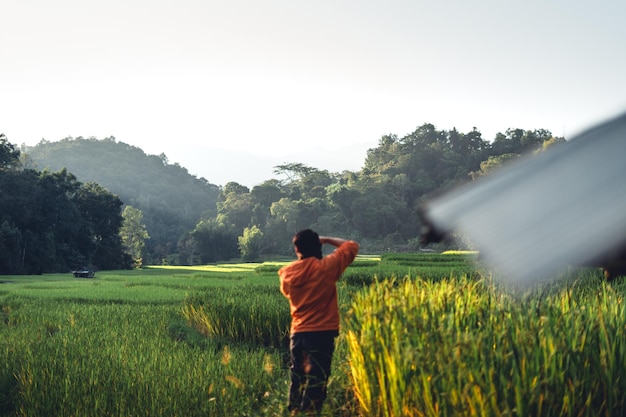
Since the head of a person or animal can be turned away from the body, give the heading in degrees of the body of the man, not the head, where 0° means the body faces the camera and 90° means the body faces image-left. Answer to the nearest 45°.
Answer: approximately 180°

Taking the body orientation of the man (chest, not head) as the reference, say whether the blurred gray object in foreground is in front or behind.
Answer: behind
